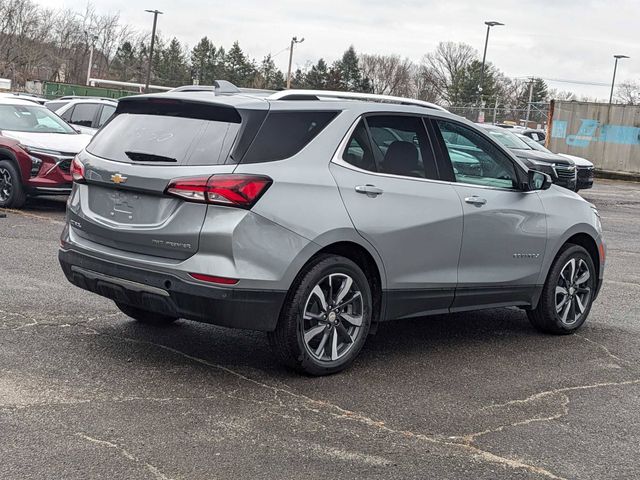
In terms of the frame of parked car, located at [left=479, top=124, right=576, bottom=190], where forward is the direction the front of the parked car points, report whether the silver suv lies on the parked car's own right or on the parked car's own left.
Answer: on the parked car's own right

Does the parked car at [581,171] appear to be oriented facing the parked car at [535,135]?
no

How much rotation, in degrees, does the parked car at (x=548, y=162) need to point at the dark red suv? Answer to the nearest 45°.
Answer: approximately 90° to its right

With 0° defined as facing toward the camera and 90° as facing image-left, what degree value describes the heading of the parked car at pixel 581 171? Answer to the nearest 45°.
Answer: approximately 315°

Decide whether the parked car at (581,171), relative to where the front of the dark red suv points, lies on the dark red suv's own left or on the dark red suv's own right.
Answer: on the dark red suv's own left

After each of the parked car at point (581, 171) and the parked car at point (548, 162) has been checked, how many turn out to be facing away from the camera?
0

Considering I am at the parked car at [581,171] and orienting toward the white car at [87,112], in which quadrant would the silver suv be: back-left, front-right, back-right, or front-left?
front-left

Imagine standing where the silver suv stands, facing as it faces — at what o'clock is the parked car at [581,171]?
The parked car is roughly at 11 o'clock from the silver suv.

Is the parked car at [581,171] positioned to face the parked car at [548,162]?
no

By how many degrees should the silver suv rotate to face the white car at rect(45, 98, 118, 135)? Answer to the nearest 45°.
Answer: approximately 45° to its left

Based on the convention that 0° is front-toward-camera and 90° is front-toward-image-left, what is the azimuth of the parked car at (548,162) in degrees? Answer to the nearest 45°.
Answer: approximately 315°

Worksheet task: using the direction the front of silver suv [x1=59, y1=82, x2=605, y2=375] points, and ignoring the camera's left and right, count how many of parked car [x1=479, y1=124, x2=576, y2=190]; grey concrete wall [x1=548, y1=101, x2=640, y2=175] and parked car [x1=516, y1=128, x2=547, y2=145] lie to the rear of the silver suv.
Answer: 0

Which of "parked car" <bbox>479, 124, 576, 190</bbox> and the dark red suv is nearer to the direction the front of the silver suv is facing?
the parked car

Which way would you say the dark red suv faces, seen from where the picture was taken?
facing the viewer and to the right of the viewer
